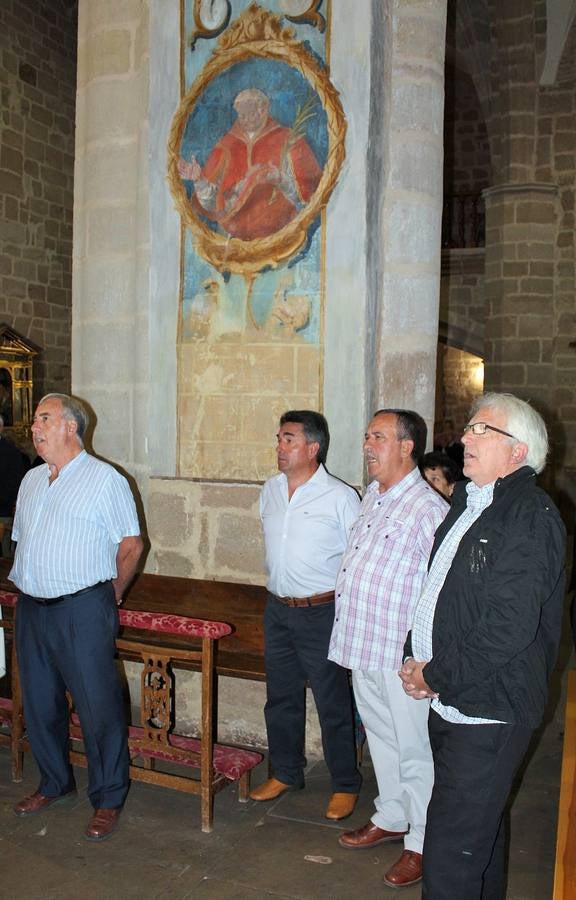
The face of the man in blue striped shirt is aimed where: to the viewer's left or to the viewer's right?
to the viewer's left

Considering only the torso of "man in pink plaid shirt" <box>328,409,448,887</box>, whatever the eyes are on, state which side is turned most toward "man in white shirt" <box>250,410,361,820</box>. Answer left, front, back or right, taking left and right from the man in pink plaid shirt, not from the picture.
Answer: right

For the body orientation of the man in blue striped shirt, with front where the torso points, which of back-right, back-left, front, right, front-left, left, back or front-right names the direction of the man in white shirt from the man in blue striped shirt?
back-left

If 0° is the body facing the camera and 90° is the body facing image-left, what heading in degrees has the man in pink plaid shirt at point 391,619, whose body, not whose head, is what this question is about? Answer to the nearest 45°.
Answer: approximately 45°

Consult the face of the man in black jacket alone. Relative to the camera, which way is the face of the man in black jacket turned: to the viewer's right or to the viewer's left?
to the viewer's left

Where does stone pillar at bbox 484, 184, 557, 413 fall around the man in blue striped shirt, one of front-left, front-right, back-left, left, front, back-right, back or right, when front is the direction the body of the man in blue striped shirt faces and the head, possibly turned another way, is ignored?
back

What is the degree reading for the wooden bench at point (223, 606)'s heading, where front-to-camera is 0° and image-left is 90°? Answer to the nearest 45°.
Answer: approximately 0°

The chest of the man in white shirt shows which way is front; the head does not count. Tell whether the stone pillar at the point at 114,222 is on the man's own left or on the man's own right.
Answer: on the man's own right

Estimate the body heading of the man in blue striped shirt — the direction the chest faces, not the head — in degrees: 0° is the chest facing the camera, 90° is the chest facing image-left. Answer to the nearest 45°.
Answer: approximately 45°

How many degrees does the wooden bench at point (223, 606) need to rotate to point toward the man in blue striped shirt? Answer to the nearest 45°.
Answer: approximately 45° to its right

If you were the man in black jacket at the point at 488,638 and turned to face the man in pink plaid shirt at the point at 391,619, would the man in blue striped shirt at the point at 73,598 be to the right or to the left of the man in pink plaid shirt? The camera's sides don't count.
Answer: left

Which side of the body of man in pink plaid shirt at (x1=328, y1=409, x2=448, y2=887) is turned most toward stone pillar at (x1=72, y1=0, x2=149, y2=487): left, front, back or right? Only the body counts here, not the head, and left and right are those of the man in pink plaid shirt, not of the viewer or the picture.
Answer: right
